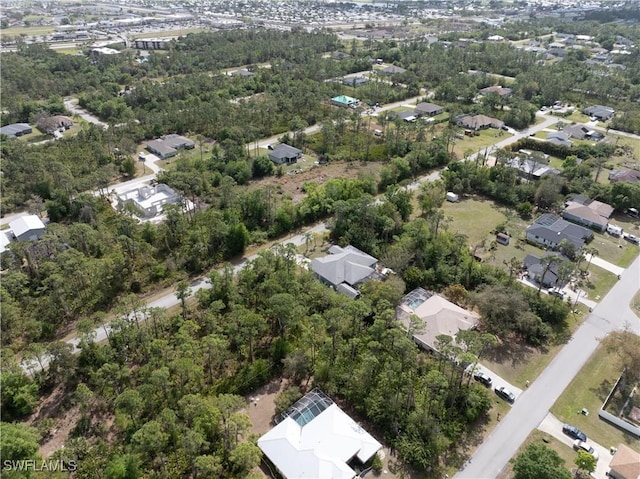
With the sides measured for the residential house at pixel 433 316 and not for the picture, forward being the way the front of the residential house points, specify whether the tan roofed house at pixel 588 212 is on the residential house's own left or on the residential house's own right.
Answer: on the residential house's own left

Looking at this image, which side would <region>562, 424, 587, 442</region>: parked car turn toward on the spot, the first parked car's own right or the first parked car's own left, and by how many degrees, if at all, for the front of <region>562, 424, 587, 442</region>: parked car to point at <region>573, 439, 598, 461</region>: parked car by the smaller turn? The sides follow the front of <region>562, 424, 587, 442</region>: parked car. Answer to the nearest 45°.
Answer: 0° — it already faces it

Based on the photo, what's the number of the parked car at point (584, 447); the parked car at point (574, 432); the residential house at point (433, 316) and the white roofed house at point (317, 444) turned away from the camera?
0

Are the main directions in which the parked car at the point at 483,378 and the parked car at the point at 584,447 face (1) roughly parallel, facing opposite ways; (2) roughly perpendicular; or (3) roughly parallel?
roughly parallel, facing opposite ways

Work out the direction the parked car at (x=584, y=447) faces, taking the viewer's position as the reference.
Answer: facing the viewer and to the right of the viewer

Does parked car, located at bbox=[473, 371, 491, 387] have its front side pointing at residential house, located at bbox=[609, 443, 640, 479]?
no

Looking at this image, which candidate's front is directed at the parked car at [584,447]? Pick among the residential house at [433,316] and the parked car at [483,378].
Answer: the residential house

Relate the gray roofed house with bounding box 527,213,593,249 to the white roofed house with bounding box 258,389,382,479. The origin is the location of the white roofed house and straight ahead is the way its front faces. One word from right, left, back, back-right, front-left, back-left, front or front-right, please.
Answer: left

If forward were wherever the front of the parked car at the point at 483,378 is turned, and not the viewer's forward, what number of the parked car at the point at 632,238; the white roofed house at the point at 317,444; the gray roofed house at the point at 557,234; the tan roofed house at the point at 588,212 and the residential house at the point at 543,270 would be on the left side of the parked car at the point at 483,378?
1

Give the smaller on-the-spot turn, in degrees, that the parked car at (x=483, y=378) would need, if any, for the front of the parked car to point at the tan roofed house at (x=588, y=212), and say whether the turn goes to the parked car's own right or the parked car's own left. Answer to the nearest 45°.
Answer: approximately 45° to the parked car's own right

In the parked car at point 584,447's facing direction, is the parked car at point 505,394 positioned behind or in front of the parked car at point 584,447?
behind

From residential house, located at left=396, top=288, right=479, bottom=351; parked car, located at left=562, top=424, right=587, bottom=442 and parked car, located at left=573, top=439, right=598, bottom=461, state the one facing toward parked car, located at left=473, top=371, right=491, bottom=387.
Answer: the residential house

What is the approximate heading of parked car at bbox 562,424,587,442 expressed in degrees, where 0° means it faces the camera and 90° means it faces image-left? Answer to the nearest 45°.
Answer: approximately 315°

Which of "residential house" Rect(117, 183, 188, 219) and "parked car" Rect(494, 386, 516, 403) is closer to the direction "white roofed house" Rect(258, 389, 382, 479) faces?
the parked car

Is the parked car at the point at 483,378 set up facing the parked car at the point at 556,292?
no

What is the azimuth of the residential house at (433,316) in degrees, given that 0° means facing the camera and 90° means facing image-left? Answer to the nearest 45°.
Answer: approximately 315°

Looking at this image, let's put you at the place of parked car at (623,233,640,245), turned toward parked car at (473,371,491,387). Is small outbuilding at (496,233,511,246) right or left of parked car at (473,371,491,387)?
right

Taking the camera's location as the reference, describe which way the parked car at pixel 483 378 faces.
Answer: facing away from the viewer and to the left of the viewer

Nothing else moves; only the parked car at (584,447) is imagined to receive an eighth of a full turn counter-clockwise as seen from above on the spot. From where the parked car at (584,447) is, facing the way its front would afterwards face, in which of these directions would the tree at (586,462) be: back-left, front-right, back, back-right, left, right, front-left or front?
right

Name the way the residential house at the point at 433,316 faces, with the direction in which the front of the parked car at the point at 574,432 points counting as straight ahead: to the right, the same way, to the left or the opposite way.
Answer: the same way
